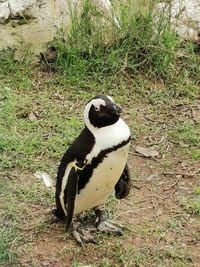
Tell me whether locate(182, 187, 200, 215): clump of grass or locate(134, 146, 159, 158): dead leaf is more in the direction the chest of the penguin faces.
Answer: the clump of grass

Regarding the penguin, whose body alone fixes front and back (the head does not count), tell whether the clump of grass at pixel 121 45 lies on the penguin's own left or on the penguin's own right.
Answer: on the penguin's own left

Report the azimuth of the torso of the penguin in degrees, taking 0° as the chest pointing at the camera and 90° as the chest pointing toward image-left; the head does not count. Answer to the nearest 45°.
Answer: approximately 315°
